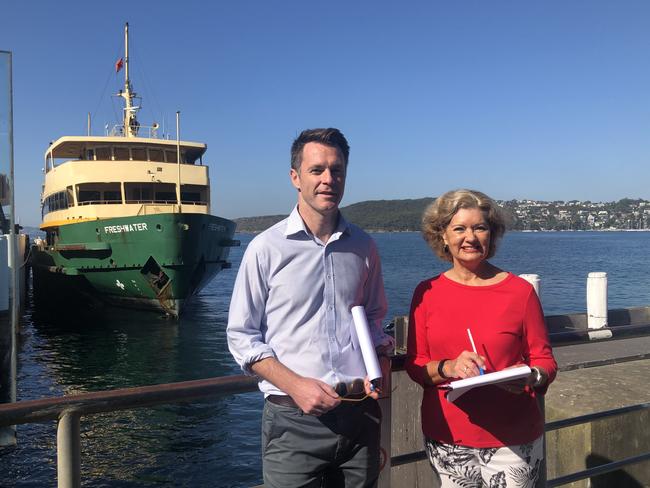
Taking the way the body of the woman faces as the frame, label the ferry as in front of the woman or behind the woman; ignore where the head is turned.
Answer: behind

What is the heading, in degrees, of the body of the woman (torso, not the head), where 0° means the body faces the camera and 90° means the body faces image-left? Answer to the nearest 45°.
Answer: approximately 0°
